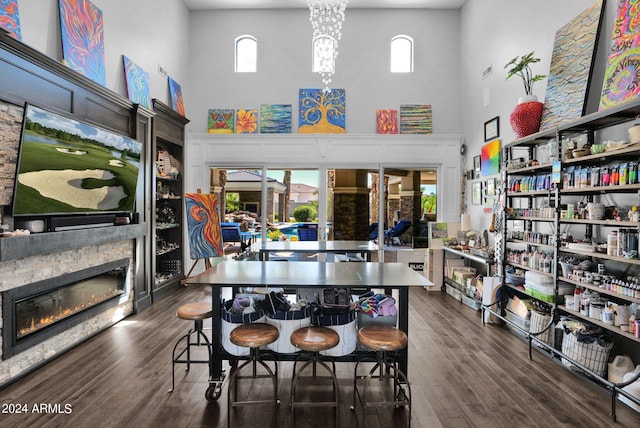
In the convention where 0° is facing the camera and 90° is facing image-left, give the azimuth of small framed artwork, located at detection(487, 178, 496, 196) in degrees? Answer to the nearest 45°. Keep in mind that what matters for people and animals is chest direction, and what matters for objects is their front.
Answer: approximately 45°

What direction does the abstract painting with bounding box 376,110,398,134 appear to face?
toward the camera

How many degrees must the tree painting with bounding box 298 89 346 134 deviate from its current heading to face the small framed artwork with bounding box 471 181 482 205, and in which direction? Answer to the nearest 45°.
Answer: approximately 90° to its left

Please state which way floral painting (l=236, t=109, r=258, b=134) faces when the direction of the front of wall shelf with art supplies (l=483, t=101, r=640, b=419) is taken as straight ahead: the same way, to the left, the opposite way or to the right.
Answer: to the left

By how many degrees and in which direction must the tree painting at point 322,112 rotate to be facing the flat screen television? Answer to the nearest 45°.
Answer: approximately 45° to its right

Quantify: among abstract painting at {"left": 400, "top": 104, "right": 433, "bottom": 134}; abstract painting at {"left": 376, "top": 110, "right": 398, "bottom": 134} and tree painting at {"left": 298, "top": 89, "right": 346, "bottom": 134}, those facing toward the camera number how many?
3

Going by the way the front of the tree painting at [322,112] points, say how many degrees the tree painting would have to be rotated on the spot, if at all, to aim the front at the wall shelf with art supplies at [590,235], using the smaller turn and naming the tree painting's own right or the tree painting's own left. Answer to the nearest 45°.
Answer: approximately 45° to the tree painting's own left

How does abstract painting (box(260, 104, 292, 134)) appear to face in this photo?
toward the camera

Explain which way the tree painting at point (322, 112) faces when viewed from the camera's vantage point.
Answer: facing the viewer

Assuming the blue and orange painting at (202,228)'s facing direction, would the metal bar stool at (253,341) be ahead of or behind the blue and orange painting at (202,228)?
ahead

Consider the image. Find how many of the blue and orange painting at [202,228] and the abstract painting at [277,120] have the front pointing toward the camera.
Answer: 2

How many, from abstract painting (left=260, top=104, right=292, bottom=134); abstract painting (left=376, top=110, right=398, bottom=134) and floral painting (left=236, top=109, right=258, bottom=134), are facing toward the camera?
3

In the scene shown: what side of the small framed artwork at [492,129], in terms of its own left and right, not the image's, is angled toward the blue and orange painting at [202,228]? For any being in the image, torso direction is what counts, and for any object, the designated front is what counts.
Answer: front

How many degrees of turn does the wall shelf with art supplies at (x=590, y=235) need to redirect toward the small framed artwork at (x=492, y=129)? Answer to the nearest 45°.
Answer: approximately 90° to its right

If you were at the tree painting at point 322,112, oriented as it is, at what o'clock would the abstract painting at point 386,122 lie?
the abstract painting at point 386,122 is roughly at 9 o'clock from the tree painting at point 322,112.

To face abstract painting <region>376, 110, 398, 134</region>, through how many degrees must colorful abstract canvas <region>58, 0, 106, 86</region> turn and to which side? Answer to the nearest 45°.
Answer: approximately 45° to its left

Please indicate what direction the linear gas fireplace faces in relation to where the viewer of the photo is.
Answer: facing the viewer and to the right of the viewer
